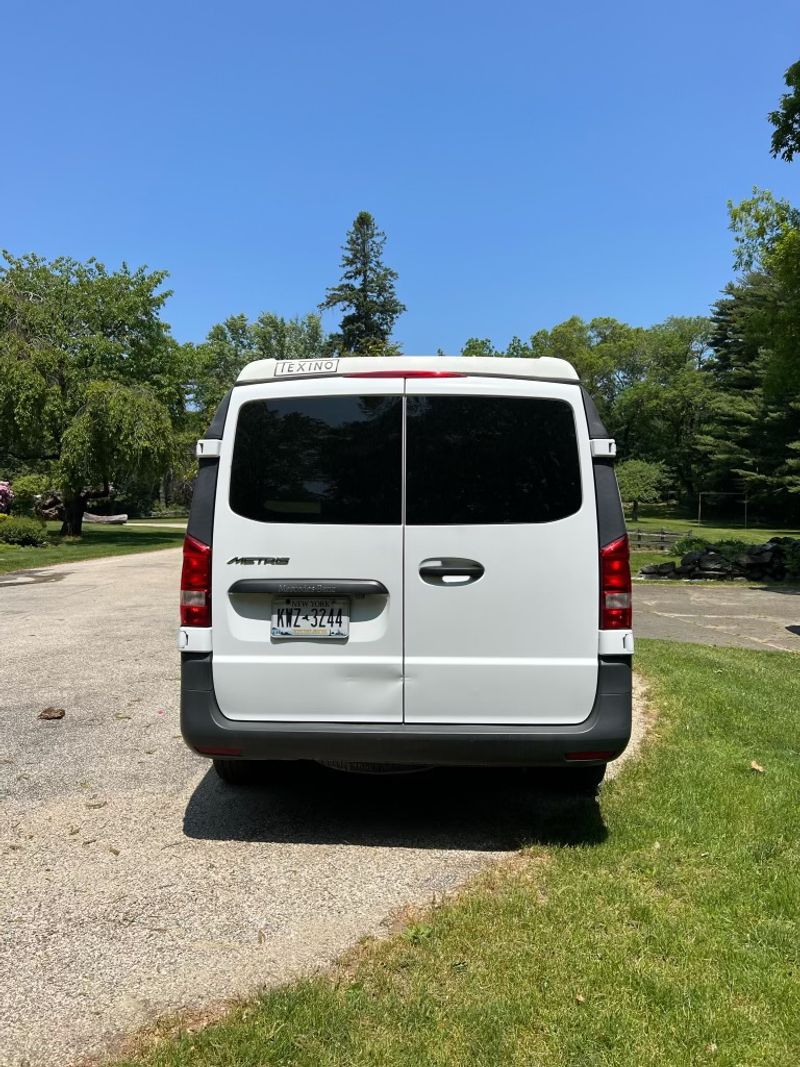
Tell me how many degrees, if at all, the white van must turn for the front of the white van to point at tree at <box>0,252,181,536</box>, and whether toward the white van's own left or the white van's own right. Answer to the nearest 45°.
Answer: approximately 45° to the white van's own left

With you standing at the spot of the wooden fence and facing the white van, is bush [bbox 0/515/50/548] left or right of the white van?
right

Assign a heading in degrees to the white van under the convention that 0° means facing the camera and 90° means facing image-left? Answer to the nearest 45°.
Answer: approximately 180°

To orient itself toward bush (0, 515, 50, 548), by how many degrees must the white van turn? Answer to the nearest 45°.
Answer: approximately 45° to its left
